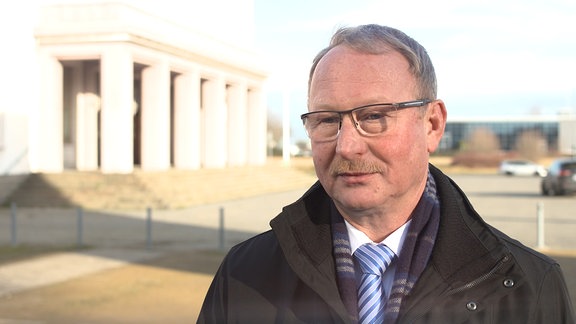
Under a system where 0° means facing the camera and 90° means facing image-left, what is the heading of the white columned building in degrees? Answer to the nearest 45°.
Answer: approximately 315°

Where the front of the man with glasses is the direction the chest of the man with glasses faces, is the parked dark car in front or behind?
behind

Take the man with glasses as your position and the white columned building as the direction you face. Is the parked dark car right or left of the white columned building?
right

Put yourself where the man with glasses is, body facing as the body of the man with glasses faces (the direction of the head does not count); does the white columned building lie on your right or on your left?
on your right

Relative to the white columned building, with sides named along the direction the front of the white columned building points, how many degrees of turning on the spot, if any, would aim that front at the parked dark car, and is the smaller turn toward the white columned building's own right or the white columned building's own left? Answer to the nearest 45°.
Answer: approximately 45° to the white columned building's own left

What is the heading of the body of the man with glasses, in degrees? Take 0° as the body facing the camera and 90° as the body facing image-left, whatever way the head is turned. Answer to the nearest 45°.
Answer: approximately 45°

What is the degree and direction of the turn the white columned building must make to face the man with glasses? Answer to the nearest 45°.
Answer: approximately 45° to its right
